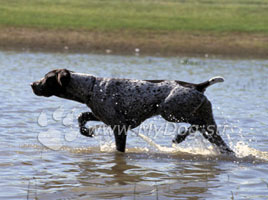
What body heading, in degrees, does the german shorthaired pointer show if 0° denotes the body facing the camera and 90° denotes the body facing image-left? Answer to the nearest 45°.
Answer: approximately 90°
